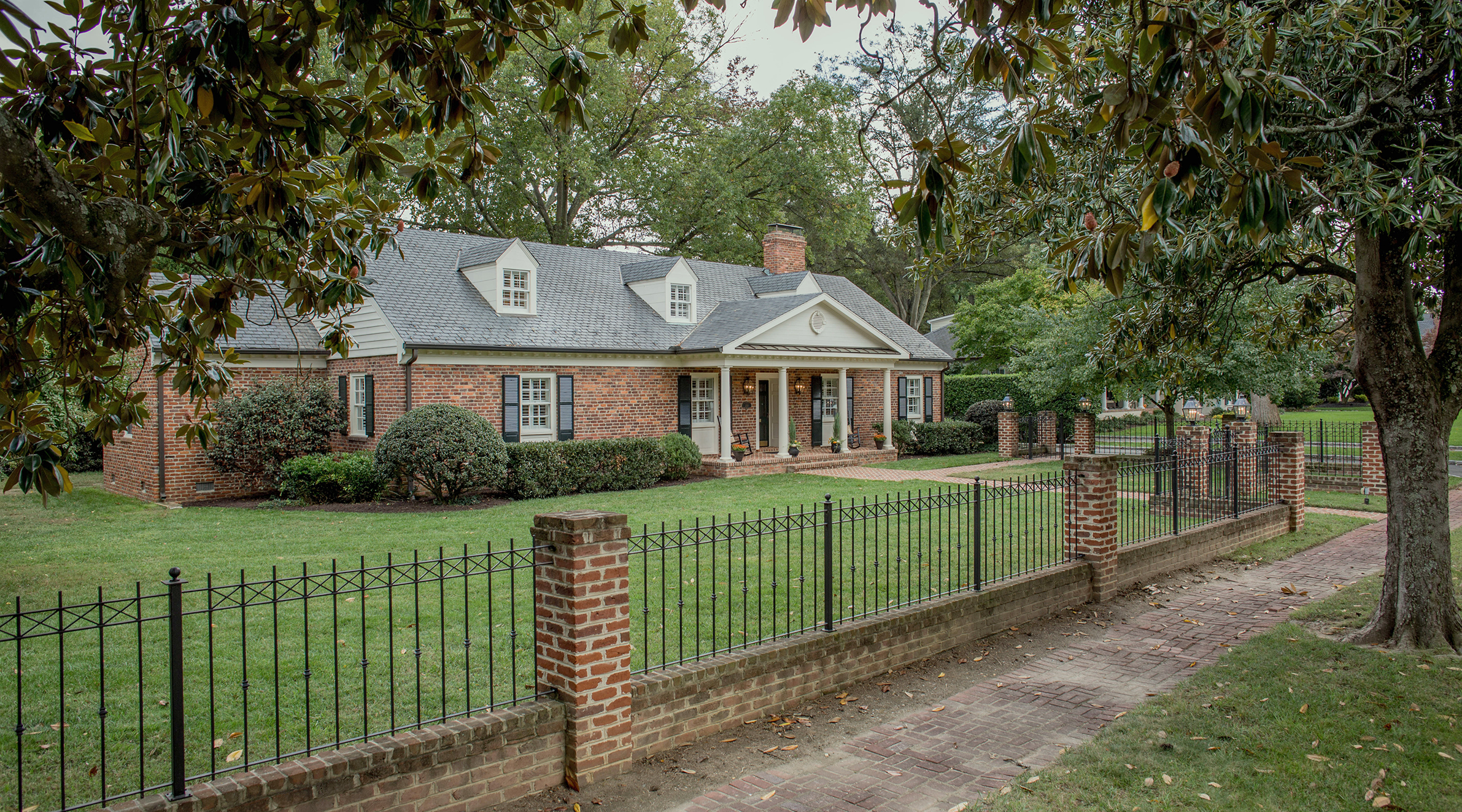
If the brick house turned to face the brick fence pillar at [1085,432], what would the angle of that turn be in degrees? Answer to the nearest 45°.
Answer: approximately 45° to its left

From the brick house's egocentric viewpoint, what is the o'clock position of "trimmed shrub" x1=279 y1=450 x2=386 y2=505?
The trimmed shrub is roughly at 3 o'clock from the brick house.

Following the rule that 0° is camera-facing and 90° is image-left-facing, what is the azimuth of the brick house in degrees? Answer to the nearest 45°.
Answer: approximately 315°

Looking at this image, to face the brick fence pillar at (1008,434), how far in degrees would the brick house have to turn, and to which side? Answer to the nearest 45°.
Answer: approximately 45° to its left

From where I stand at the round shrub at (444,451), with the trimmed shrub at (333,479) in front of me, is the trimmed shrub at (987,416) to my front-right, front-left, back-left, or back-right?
back-right

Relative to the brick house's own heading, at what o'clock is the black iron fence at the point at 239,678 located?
The black iron fence is roughly at 2 o'clock from the brick house.

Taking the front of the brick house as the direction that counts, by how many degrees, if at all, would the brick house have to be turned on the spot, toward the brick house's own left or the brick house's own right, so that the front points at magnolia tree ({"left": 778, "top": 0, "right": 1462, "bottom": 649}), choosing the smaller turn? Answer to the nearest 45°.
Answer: approximately 45° to the brick house's own right
